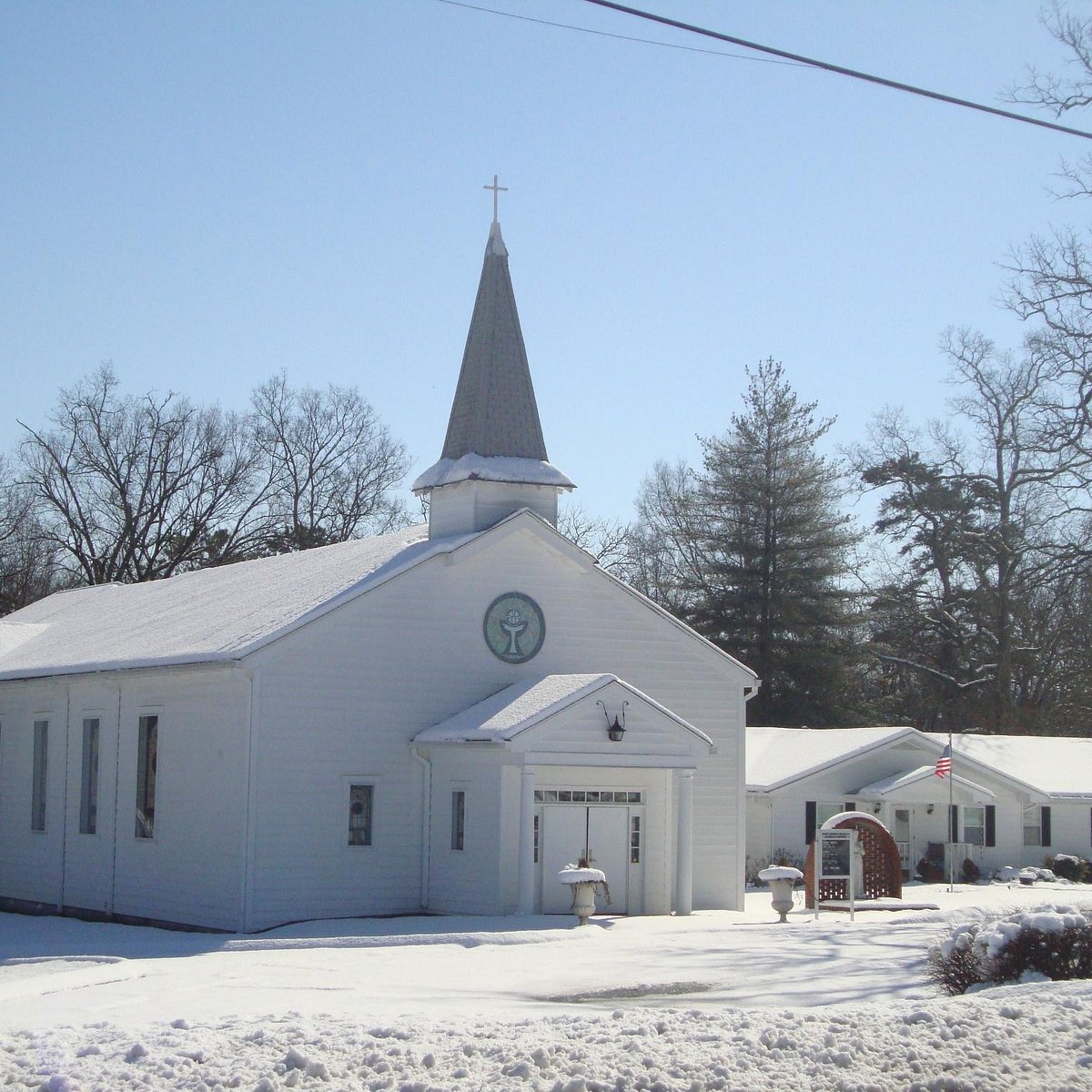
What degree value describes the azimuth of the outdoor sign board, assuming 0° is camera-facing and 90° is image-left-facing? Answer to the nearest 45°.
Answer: approximately 0°

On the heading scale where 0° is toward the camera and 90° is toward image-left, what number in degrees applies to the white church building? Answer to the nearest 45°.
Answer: approximately 315°

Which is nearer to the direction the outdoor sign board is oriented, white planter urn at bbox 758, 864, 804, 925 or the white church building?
the white planter urn

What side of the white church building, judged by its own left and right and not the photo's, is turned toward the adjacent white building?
left

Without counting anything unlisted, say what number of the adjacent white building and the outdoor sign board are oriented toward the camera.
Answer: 2

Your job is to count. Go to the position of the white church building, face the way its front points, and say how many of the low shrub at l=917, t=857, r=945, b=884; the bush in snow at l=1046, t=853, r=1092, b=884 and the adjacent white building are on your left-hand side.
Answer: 3
